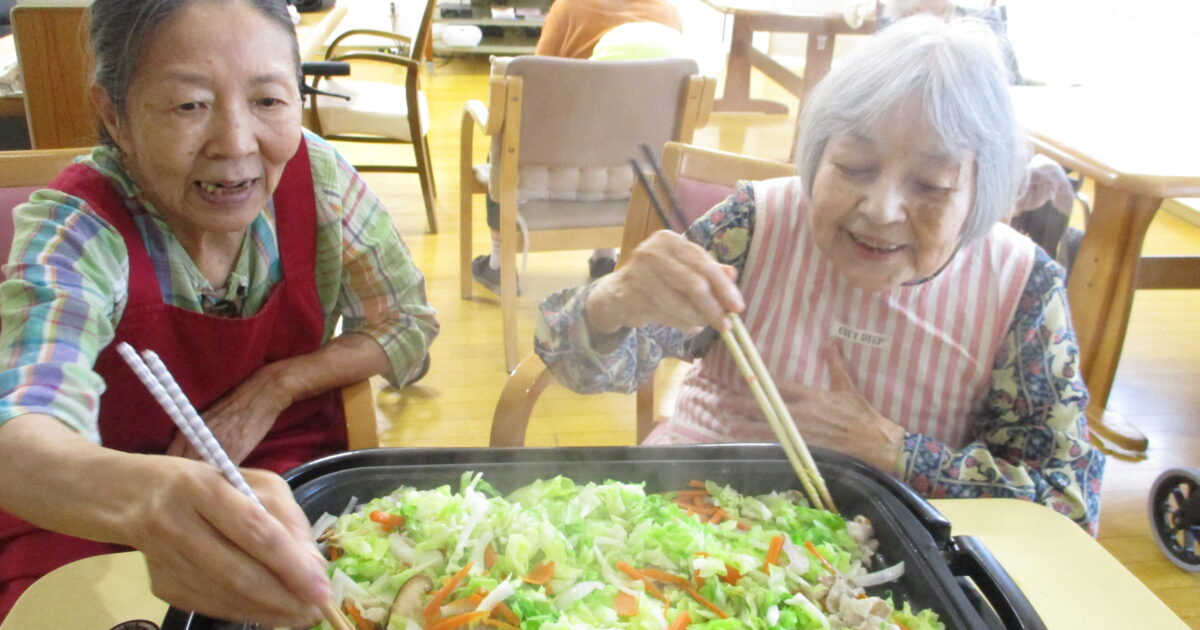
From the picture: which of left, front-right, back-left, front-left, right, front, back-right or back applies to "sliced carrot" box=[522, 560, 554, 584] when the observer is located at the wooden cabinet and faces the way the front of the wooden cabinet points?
front

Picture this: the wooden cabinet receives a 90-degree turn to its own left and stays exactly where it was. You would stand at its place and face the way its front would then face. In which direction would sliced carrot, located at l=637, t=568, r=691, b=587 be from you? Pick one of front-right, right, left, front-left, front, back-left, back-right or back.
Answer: right

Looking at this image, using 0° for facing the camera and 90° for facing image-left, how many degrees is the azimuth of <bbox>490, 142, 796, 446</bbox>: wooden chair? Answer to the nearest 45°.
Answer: approximately 45°

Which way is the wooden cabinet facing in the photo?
toward the camera

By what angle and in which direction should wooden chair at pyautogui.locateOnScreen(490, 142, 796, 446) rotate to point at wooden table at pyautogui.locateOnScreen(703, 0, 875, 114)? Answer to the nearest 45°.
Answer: approximately 135° to its right

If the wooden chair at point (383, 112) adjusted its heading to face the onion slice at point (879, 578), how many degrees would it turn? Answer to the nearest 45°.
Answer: approximately 90° to its left

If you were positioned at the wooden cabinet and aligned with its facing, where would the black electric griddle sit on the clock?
The black electric griddle is roughly at 12 o'clock from the wooden cabinet.

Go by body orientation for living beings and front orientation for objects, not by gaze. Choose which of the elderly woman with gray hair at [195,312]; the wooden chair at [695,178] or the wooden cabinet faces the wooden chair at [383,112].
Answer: the wooden cabinet

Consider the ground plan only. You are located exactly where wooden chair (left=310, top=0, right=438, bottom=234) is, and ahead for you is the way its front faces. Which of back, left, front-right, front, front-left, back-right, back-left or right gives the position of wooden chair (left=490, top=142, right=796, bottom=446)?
left

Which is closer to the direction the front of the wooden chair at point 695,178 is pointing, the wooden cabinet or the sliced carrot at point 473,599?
the sliced carrot

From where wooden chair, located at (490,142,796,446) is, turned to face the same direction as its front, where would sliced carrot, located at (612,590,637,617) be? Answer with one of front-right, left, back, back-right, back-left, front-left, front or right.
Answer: front-left

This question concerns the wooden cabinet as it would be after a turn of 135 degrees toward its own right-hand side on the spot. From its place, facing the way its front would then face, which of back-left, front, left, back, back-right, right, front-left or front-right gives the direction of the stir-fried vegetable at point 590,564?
back-left

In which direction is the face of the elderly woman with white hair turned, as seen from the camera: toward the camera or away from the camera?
toward the camera

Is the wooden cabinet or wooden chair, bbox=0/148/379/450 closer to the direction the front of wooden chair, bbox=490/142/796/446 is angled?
the wooden chair

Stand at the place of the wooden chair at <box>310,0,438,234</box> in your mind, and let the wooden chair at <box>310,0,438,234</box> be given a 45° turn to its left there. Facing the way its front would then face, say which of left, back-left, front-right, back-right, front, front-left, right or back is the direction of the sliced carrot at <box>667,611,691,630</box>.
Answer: front-left
